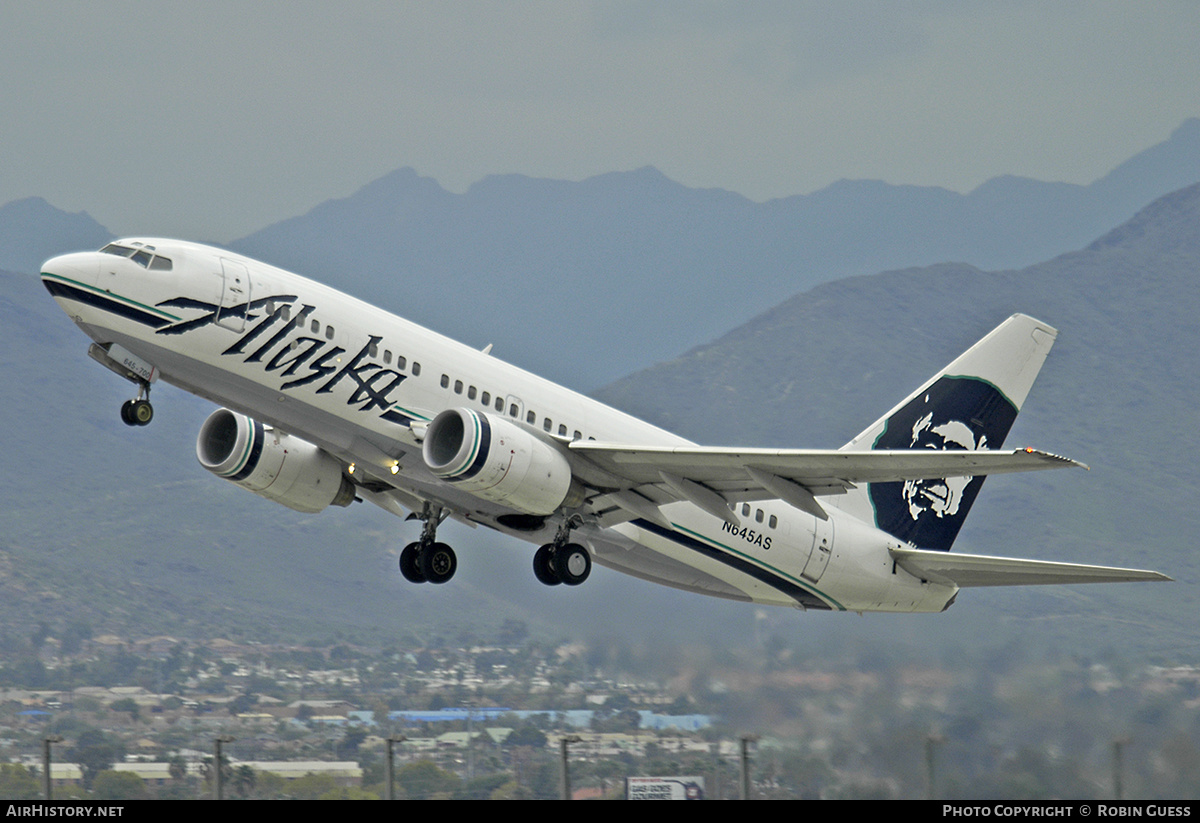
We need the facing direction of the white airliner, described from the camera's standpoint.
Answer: facing the viewer and to the left of the viewer
